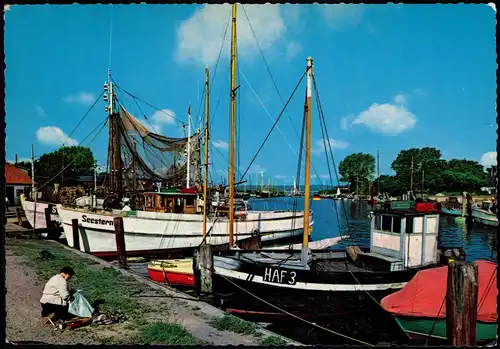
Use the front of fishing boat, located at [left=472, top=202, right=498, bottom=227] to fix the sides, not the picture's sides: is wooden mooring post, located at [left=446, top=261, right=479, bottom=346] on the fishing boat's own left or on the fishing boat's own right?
on the fishing boat's own left

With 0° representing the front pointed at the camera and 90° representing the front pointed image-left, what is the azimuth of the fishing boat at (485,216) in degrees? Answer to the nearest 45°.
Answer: approximately 90°

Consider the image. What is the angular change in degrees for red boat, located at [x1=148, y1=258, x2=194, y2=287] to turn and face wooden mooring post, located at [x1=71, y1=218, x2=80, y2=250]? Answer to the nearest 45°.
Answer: approximately 45° to its right

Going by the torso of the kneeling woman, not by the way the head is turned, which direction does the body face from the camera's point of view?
to the viewer's right

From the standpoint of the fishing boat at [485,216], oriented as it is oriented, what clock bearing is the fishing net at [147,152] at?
The fishing net is roughly at 10 o'clock from the fishing boat.

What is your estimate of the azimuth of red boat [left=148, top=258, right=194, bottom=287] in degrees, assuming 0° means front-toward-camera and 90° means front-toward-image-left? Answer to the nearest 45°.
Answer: approximately 90°

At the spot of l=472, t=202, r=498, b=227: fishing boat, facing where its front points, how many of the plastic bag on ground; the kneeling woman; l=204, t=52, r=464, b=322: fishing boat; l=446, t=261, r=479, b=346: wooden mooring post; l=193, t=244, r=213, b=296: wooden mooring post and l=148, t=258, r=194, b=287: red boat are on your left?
6

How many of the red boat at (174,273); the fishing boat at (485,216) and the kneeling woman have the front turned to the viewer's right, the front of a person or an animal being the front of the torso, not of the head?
1

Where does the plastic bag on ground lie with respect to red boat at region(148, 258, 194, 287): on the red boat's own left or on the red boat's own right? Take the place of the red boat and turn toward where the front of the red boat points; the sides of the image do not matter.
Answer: on the red boat's own left

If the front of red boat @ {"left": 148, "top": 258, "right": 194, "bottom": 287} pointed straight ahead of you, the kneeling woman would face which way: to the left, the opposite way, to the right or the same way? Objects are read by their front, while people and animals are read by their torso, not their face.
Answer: the opposite way

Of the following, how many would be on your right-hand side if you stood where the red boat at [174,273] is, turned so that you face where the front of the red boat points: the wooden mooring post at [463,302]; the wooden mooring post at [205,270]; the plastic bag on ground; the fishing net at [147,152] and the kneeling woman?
1

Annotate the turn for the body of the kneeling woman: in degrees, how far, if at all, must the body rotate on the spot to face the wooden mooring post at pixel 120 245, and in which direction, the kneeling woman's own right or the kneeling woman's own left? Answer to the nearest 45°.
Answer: approximately 90° to the kneeling woman's own left
